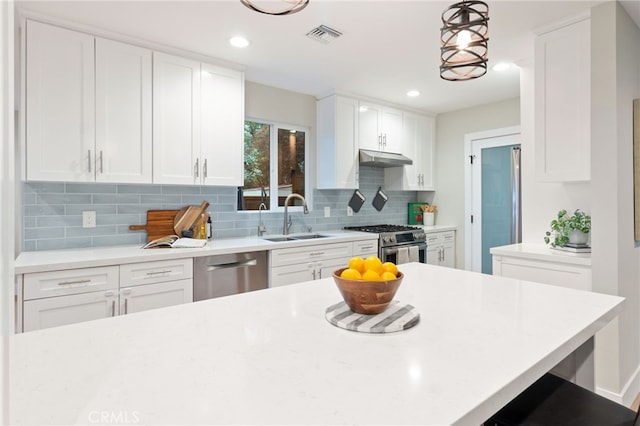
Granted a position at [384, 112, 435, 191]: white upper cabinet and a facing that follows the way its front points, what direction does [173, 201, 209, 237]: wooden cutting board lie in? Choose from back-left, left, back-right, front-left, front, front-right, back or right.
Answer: right

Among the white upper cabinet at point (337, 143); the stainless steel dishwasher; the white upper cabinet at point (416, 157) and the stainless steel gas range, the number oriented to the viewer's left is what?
0

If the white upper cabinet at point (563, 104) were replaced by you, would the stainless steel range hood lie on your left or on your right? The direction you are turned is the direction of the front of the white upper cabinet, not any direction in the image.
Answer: on your right

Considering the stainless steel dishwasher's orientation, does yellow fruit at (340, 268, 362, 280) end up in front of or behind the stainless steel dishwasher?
in front

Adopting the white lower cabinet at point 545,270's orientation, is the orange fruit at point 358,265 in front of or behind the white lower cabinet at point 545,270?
in front

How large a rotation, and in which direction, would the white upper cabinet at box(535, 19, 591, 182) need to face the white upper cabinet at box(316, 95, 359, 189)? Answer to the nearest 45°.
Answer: approximately 45° to its right

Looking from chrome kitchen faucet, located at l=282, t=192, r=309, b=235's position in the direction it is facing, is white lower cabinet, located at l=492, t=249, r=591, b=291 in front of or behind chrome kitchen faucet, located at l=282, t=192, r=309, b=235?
in front

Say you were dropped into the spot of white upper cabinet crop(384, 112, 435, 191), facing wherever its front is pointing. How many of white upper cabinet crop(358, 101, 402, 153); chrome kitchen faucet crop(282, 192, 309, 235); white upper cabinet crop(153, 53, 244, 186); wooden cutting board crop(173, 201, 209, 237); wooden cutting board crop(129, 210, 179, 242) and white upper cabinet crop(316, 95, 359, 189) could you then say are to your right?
6

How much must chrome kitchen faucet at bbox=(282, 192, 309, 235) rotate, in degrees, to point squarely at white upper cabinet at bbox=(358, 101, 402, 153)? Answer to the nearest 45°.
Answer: approximately 90° to its left

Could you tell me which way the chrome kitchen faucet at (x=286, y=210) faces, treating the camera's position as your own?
facing the viewer and to the right of the viewer

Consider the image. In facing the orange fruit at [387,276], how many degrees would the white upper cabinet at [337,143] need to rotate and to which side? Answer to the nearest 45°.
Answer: approximately 45° to its right

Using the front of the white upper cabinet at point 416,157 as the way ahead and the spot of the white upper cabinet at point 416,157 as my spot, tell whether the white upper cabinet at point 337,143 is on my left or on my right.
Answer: on my right

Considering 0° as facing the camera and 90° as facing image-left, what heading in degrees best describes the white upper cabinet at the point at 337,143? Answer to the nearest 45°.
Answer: approximately 315°

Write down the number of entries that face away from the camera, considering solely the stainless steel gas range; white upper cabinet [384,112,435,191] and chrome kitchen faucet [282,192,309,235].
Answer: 0
